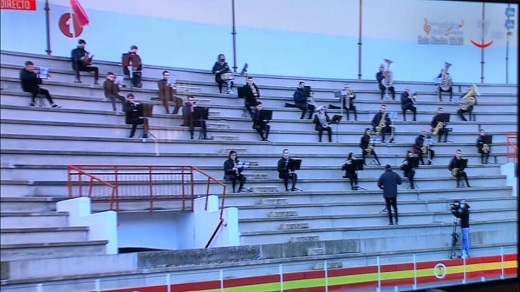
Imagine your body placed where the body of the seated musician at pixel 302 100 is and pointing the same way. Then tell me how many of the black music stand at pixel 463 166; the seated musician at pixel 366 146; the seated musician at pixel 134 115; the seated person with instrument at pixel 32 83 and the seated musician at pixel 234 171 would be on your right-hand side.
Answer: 3

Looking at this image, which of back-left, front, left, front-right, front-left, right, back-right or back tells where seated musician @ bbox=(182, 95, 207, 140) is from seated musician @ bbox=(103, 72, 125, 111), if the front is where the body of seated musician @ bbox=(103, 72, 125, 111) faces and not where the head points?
front-left

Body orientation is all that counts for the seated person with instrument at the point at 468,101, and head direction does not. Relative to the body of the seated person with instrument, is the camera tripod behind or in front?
in front

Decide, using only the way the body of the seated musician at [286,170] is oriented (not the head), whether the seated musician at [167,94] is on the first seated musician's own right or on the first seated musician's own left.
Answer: on the first seated musician's own right

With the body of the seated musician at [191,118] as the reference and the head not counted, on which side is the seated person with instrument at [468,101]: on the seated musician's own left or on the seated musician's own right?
on the seated musician's own left

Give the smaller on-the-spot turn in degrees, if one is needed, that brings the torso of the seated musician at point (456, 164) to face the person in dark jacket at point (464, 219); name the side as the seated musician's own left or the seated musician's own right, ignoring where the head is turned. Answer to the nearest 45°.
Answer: approximately 45° to the seated musician's own right

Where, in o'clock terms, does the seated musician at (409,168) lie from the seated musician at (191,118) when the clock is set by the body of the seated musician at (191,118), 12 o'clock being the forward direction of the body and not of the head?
the seated musician at (409,168) is roughly at 10 o'clock from the seated musician at (191,118).

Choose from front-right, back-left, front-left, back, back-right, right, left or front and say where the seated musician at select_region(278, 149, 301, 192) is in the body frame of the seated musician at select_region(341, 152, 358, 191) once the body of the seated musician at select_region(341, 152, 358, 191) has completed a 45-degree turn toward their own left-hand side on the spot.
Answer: back-right

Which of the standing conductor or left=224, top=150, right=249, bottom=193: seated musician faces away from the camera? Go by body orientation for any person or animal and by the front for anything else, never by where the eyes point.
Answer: the standing conductor

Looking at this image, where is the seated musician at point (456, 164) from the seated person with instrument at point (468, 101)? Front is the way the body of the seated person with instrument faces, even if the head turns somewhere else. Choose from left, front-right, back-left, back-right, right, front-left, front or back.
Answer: front-left

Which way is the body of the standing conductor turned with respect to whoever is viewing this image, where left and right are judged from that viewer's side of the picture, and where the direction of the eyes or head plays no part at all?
facing away from the viewer

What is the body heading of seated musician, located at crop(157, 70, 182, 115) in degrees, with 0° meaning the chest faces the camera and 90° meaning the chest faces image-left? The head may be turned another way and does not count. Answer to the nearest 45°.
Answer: approximately 315°
